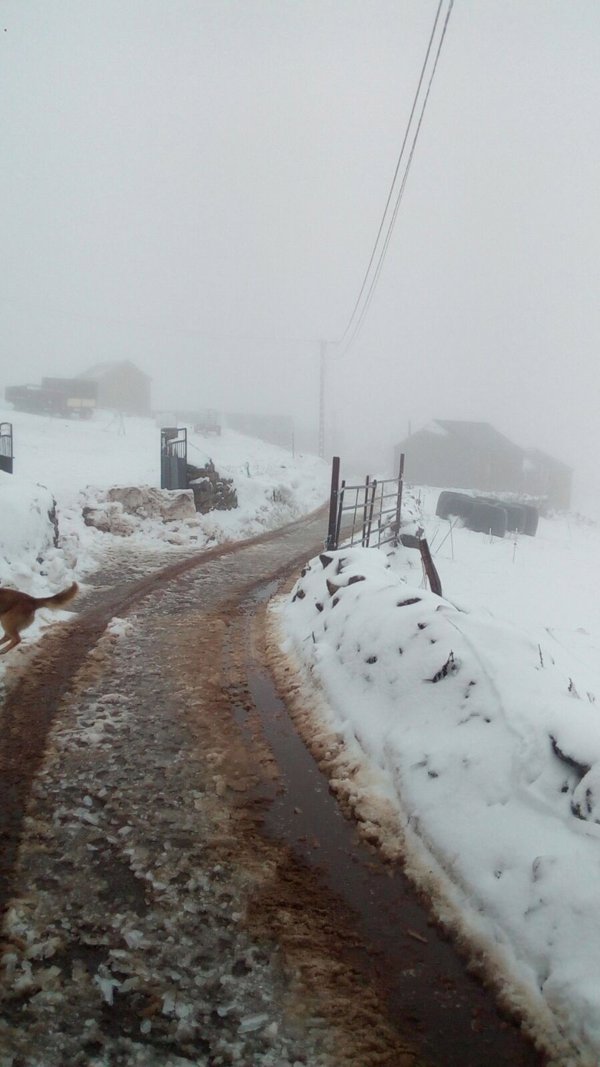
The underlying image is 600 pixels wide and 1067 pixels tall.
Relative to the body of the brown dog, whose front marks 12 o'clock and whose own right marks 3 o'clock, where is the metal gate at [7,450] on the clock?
The metal gate is roughly at 3 o'clock from the brown dog.

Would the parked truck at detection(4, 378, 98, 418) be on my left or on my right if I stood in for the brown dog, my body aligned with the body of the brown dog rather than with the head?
on my right

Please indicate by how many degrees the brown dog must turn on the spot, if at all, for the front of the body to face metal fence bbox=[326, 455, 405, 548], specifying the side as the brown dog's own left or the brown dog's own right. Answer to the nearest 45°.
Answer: approximately 135° to the brown dog's own right

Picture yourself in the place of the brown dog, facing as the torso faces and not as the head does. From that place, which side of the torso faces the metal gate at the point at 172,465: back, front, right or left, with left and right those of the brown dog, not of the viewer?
right

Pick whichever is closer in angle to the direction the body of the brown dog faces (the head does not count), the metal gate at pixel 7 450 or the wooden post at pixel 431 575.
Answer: the metal gate

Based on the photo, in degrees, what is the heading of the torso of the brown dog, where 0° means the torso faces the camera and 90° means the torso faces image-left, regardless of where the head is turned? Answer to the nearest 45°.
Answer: approximately 90°

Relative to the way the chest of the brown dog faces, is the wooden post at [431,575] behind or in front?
behind

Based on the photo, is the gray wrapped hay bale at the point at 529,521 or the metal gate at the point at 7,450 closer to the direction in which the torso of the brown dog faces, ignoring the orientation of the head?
the metal gate
